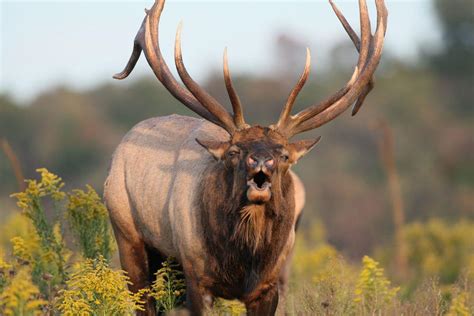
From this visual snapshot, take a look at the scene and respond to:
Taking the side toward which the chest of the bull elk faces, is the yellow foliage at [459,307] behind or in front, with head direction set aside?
in front

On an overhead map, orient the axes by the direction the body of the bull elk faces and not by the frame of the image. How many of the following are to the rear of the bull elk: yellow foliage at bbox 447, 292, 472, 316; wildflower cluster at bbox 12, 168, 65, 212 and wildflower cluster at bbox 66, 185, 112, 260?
2

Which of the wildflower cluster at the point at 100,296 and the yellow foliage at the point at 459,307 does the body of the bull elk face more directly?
the yellow foliage

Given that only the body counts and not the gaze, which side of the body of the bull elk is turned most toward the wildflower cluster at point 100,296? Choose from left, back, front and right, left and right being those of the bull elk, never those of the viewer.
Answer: right

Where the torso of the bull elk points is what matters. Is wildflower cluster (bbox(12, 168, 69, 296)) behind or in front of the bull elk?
behind

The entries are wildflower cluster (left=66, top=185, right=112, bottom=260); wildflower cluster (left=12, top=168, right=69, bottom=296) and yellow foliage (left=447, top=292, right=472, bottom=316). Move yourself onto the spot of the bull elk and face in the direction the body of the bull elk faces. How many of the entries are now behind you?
2

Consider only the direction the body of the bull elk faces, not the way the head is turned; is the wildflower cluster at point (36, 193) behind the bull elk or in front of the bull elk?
behind

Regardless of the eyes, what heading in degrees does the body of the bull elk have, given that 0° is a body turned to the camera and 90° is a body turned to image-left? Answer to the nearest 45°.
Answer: approximately 315°

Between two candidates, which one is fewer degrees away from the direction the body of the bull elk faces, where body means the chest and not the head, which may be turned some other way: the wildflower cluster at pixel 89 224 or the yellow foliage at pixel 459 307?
the yellow foliage
